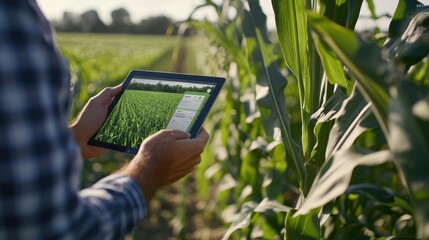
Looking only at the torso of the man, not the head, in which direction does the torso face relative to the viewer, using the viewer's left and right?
facing away from the viewer and to the right of the viewer
